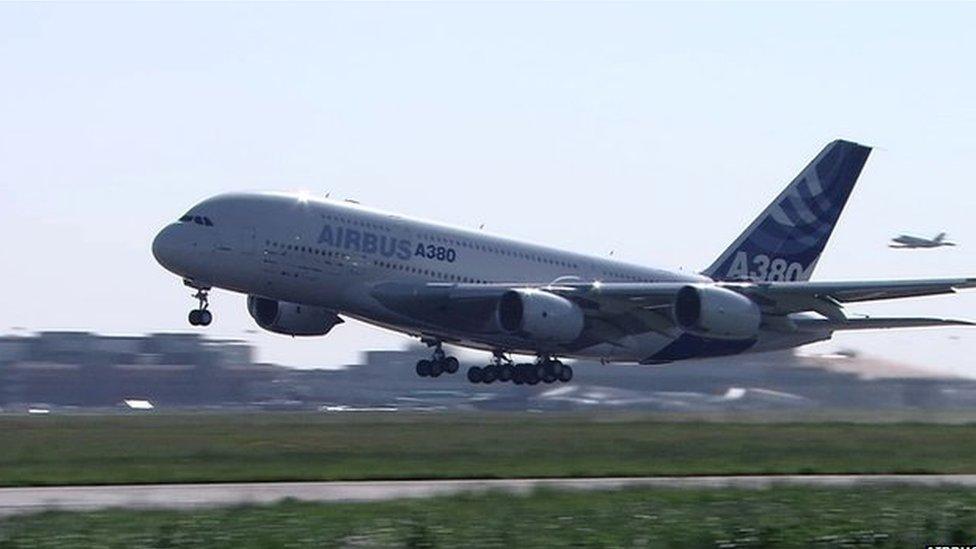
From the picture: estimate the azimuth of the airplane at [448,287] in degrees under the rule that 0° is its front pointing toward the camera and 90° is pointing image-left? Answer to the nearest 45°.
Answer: approximately 45°
